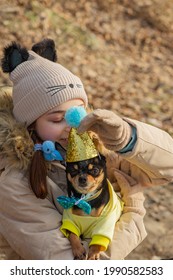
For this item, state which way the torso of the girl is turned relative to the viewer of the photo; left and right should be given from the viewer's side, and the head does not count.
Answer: facing the viewer and to the right of the viewer

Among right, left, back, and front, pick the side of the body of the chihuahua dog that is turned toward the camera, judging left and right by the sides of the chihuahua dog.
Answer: front

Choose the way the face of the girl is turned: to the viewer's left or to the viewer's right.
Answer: to the viewer's right
